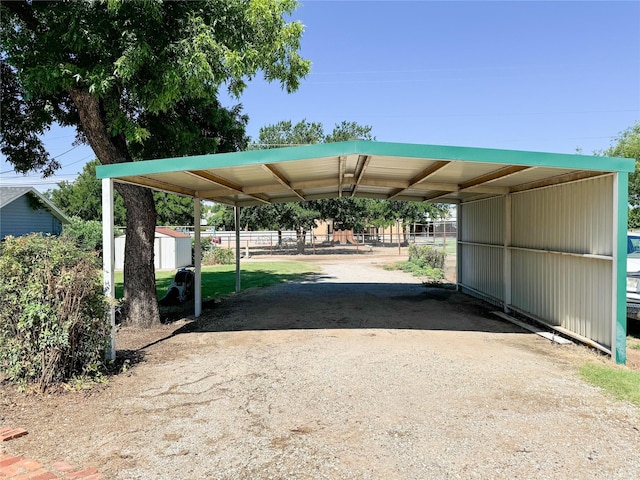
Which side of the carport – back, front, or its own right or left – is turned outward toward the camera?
front

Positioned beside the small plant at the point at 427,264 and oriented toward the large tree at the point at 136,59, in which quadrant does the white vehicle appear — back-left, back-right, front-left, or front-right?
front-left

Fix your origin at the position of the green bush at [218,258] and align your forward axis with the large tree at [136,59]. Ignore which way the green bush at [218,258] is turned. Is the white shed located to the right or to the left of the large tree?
right

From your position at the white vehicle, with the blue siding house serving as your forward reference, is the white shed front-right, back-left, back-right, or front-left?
front-right
